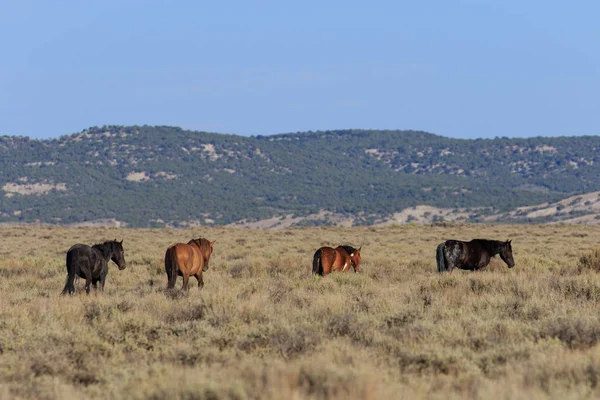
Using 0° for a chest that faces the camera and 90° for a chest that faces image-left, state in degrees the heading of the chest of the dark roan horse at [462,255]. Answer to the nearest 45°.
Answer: approximately 270°

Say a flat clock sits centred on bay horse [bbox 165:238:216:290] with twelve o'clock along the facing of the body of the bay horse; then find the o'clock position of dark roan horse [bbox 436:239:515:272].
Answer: The dark roan horse is roughly at 1 o'clock from the bay horse.

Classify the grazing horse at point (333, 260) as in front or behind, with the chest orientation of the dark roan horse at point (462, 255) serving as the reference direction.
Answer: behind

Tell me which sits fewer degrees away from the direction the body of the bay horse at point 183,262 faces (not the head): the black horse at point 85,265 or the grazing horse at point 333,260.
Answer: the grazing horse

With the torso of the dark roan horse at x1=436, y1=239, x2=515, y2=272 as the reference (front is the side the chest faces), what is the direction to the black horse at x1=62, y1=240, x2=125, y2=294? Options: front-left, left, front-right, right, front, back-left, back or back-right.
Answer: back-right

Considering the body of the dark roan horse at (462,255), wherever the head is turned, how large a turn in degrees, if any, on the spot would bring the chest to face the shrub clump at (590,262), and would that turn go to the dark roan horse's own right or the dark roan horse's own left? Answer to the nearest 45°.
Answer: approximately 45° to the dark roan horse's own left

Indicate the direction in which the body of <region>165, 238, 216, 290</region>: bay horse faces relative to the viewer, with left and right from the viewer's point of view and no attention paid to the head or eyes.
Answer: facing away from the viewer and to the right of the viewer

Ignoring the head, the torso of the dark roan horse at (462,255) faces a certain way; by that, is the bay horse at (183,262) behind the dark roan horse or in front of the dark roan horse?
behind

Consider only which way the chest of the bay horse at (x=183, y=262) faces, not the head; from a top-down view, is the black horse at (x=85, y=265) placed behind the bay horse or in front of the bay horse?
behind

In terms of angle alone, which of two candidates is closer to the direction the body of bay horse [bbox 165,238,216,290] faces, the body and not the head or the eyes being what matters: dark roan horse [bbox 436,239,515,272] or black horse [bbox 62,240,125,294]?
the dark roan horse

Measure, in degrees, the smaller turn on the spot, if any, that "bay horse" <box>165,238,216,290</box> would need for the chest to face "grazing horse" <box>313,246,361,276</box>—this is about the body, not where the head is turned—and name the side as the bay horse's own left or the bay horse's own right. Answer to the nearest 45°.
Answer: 0° — it already faces it
